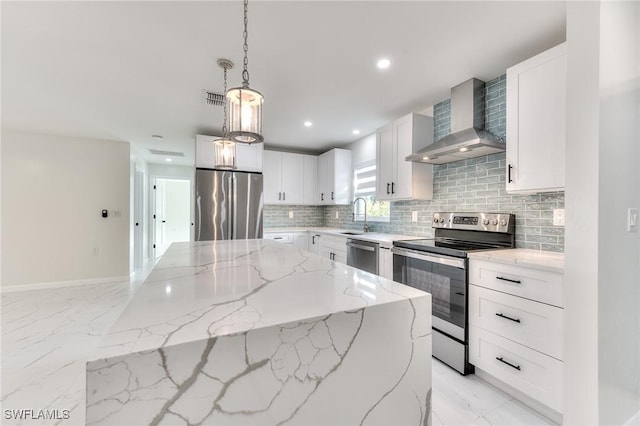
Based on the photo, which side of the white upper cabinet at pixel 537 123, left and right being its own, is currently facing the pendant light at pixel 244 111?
front

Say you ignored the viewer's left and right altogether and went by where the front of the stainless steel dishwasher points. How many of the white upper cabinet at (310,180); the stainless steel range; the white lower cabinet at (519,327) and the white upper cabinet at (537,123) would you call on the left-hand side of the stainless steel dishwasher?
3

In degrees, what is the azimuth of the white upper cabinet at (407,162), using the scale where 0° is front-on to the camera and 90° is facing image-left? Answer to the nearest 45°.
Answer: approximately 45°

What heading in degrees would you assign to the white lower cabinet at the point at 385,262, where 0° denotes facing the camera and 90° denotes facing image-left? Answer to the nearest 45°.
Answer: approximately 45°

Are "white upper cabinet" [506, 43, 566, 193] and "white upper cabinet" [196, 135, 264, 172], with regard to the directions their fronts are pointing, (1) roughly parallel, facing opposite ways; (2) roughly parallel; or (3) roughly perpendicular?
roughly perpendicular

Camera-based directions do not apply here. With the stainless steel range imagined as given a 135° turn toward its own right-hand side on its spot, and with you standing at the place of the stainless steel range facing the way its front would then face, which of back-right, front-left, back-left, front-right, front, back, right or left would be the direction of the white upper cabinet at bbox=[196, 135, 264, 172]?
left

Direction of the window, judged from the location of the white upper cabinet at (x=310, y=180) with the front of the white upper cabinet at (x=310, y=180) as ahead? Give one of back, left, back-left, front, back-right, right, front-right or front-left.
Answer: front-left

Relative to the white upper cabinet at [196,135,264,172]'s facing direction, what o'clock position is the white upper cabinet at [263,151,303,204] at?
the white upper cabinet at [263,151,303,204] is roughly at 8 o'clock from the white upper cabinet at [196,135,264,172].

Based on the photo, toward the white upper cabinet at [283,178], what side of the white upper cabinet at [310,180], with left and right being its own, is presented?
right
